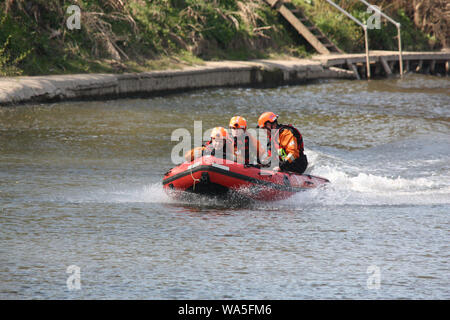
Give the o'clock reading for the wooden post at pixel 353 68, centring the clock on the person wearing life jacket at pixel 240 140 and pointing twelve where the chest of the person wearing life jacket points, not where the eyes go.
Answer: The wooden post is roughly at 5 o'clock from the person wearing life jacket.

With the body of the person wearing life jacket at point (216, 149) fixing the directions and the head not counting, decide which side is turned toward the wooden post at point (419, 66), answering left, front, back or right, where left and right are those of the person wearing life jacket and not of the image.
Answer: back

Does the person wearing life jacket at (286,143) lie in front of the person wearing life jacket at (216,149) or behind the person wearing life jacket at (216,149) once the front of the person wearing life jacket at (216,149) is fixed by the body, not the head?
behind

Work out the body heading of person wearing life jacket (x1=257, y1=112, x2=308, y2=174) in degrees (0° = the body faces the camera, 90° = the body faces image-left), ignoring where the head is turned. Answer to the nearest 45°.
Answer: approximately 90°

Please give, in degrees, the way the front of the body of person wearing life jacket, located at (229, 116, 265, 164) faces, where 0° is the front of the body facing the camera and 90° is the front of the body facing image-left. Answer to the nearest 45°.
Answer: approximately 45°

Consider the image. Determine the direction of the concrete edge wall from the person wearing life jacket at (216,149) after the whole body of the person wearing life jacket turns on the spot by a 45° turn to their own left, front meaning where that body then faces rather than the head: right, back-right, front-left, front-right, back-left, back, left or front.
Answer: back

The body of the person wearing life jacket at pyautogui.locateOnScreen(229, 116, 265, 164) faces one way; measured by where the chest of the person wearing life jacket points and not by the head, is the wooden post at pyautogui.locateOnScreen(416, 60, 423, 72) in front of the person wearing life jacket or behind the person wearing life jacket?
behind

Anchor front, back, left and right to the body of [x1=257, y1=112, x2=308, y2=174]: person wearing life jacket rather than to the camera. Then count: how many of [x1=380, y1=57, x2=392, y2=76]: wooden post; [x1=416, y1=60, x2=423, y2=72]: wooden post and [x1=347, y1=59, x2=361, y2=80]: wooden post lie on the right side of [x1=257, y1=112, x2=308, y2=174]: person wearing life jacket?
3
